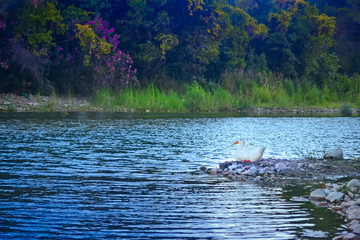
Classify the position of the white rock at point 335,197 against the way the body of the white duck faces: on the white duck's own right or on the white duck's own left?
on the white duck's own left

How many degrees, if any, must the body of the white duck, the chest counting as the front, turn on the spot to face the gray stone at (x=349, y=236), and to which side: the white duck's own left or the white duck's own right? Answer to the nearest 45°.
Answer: approximately 90° to the white duck's own left

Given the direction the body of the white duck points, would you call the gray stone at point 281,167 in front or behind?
behind

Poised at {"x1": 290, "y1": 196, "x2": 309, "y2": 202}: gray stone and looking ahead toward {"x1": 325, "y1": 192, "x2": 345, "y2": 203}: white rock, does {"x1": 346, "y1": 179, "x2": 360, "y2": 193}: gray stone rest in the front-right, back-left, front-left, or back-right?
front-left

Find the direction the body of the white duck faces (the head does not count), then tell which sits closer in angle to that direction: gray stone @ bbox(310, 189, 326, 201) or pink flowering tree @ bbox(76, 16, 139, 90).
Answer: the pink flowering tree

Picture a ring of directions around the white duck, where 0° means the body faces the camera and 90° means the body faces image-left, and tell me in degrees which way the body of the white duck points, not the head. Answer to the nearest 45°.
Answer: approximately 90°
